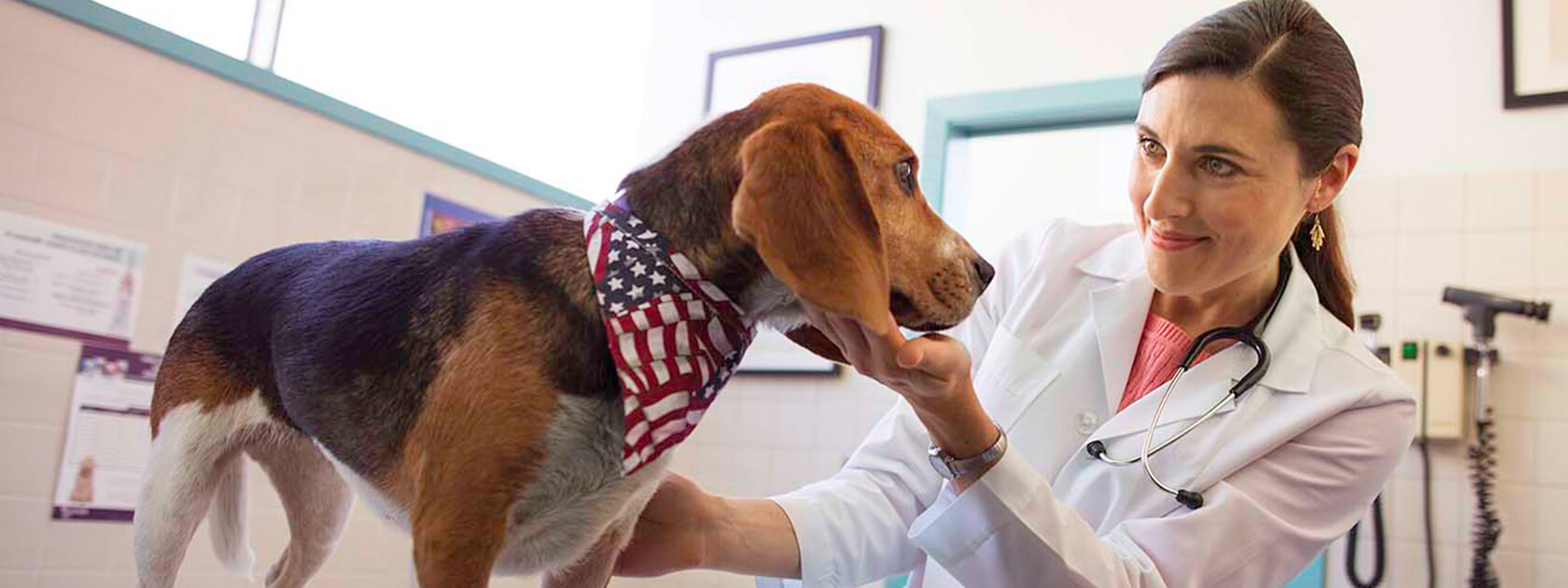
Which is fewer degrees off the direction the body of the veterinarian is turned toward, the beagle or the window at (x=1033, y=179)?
the beagle

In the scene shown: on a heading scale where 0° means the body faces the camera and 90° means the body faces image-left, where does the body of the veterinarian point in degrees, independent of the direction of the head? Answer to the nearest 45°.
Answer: approximately 45°

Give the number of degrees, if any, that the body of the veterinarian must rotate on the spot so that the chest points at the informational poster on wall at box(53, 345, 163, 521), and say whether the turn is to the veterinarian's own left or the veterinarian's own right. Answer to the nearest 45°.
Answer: approximately 45° to the veterinarian's own right

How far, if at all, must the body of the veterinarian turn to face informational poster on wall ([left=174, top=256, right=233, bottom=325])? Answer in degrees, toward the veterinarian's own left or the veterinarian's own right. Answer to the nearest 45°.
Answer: approximately 45° to the veterinarian's own right

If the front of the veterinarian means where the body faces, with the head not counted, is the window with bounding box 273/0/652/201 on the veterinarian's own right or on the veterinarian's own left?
on the veterinarian's own right

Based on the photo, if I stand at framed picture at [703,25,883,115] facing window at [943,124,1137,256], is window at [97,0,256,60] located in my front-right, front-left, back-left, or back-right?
back-right

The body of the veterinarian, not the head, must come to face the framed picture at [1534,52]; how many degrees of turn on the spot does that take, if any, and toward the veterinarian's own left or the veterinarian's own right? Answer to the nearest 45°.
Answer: approximately 180°

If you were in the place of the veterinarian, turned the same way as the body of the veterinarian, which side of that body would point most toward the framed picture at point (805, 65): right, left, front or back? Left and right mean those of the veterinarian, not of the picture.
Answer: right

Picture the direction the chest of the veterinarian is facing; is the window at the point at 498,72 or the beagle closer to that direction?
the beagle
